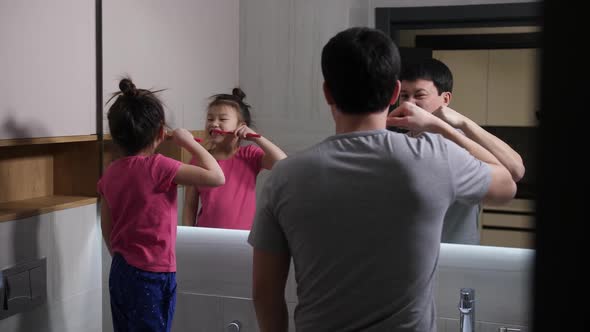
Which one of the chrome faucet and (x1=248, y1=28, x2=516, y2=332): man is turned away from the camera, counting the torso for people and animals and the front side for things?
the man

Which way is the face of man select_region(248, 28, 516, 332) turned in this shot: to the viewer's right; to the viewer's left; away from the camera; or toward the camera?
away from the camera

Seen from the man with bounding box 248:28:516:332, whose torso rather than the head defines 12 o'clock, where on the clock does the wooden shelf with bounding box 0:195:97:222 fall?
The wooden shelf is roughly at 10 o'clock from the man.

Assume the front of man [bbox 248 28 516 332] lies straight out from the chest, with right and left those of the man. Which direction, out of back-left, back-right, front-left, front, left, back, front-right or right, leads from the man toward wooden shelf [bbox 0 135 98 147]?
front-left

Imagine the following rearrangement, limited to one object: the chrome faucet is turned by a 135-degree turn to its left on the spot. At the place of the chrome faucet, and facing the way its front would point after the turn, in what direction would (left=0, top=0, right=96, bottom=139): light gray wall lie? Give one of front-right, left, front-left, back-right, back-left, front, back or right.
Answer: back-left

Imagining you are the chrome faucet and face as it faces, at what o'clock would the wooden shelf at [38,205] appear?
The wooden shelf is roughly at 3 o'clock from the chrome faucet.

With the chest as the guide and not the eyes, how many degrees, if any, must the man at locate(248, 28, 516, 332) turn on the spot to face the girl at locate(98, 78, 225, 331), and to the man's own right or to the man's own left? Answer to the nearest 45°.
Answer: approximately 45° to the man's own left

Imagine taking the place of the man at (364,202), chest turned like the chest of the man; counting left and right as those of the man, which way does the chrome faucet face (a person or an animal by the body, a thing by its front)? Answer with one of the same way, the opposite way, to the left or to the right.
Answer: the opposite way

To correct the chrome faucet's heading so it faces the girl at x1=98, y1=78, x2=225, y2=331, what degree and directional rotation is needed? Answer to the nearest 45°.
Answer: approximately 90° to its right

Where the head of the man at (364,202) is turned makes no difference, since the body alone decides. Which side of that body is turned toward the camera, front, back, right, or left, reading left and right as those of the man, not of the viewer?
back
